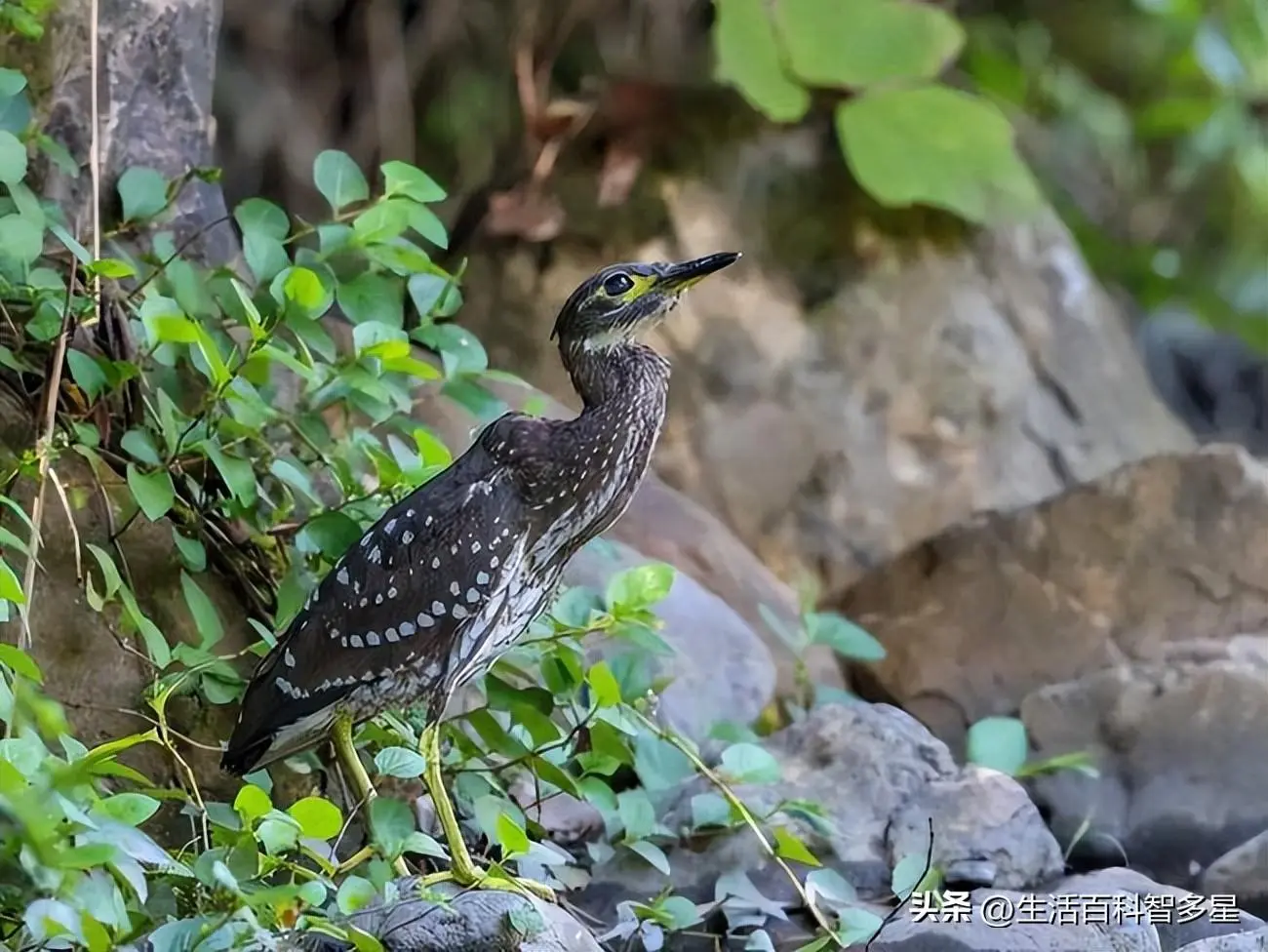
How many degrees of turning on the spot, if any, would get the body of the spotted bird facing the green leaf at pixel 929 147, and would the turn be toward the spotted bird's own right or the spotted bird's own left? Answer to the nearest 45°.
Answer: approximately 45° to the spotted bird's own left

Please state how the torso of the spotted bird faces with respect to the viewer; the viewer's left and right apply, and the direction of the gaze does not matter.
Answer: facing to the right of the viewer
